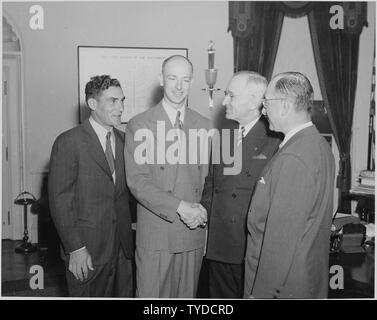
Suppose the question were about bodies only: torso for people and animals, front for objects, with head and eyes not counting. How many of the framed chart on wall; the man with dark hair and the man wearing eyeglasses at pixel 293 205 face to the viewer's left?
1

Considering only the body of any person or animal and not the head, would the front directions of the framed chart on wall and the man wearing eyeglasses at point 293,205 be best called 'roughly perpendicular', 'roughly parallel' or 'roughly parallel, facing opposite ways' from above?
roughly perpendicular

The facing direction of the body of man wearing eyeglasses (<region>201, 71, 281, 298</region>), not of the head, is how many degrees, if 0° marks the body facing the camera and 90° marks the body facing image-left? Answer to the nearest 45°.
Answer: approximately 45°

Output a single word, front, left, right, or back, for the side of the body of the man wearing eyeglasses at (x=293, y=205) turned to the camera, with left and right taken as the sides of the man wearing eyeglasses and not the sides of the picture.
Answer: left

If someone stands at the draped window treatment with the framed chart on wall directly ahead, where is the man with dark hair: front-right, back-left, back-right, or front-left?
front-left

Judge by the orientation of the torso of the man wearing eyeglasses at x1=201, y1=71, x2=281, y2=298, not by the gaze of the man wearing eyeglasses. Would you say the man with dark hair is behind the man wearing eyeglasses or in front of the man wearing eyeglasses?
in front

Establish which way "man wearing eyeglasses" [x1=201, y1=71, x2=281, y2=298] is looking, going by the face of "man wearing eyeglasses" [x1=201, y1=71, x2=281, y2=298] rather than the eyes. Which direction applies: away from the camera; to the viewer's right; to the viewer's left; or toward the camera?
to the viewer's left

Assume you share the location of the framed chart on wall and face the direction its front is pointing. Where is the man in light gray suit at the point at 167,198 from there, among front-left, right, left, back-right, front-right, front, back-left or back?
front

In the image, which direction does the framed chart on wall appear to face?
toward the camera

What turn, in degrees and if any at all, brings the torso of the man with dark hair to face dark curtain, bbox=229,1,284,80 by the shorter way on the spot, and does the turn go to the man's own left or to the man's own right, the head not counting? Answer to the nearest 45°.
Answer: approximately 90° to the man's own left

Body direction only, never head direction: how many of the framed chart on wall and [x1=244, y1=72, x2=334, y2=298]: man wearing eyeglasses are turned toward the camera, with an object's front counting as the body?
1

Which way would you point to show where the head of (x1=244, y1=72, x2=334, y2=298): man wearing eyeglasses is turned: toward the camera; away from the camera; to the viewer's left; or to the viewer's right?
to the viewer's left

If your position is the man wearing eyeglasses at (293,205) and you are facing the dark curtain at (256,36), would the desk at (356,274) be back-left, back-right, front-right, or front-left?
front-right
